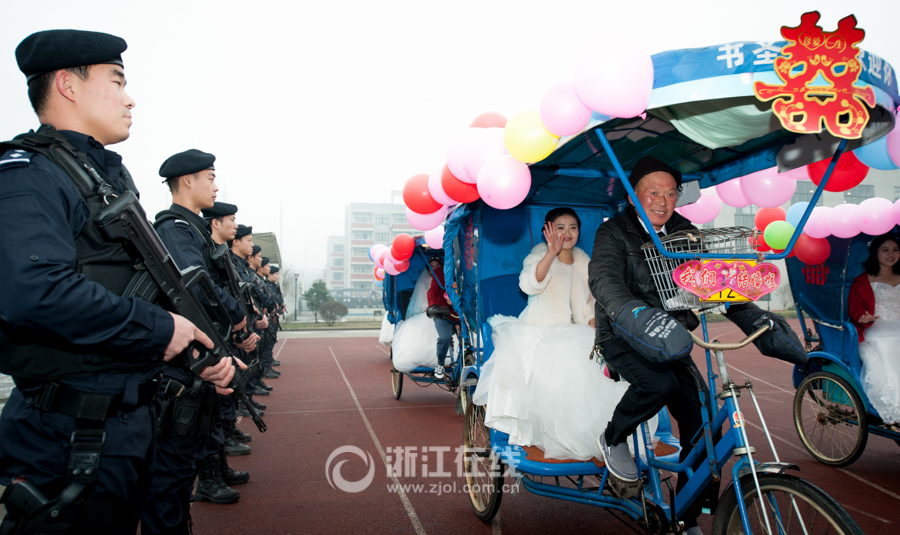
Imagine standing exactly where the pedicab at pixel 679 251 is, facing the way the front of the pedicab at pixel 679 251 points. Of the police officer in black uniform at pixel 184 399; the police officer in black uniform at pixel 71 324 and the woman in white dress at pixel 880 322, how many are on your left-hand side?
1

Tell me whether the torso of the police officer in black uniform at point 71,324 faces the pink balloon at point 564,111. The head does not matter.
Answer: yes

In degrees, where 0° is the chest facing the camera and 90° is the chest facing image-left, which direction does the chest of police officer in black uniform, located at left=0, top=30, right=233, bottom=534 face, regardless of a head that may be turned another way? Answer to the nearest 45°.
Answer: approximately 270°

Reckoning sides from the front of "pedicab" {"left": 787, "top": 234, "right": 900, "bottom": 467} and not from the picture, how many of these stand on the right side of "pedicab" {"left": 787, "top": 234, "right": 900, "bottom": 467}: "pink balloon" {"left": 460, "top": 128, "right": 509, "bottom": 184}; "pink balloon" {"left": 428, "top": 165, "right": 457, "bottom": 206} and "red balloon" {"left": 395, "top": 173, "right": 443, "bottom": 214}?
3

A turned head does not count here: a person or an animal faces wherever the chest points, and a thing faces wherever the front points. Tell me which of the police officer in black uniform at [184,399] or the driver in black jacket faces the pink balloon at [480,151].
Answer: the police officer in black uniform

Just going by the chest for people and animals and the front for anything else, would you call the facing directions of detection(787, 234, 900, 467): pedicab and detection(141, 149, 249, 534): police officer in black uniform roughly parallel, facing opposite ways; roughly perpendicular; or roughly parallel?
roughly perpendicular

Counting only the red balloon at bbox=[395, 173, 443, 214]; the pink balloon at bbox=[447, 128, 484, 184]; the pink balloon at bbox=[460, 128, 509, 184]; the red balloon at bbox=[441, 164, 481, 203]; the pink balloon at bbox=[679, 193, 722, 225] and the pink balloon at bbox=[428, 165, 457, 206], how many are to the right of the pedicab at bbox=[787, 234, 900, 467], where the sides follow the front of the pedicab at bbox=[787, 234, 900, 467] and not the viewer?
6

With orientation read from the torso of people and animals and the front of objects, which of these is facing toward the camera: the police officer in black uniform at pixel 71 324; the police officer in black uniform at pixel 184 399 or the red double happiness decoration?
the red double happiness decoration

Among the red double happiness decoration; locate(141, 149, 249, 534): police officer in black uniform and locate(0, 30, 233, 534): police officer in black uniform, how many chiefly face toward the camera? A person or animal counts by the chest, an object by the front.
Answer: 1

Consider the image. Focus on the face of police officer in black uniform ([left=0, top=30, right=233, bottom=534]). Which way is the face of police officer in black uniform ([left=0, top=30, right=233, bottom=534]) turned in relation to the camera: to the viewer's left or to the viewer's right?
to the viewer's right

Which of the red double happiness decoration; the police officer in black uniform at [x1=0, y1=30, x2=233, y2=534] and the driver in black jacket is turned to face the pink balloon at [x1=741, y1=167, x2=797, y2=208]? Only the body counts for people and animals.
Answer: the police officer in black uniform

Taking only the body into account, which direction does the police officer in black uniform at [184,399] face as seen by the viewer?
to the viewer's right

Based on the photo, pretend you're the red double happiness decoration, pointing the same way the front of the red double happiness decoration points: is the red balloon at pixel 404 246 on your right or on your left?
on your right

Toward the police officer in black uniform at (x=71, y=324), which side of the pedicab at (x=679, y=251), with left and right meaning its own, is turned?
right

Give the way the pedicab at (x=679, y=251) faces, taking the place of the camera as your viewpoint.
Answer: facing the viewer and to the right of the viewer
